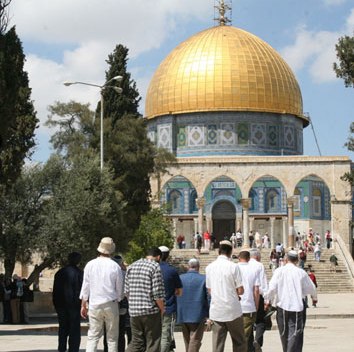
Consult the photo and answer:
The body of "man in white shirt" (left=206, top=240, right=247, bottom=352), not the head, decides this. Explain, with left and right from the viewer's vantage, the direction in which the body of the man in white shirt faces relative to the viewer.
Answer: facing away from the viewer

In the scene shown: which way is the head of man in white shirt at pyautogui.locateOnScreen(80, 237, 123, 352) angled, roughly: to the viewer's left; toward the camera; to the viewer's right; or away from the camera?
away from the camera

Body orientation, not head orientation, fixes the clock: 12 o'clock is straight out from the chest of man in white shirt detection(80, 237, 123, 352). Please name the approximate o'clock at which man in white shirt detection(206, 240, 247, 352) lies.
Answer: man in white shirt detection(206, 240, 247, 352) is roughly at 3 o'clock from man in white shirt detection(80, 237, 123, 352).

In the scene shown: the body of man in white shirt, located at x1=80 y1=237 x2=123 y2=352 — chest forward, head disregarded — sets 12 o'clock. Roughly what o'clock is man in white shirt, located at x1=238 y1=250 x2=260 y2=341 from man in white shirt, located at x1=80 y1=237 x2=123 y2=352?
man in white shirt, located at x1=238 y1=250 x2=260 y2=341 is roughly at 2 o'clock from man in white shirt, located at x1=80 y1=237 x2=123 y2=352.

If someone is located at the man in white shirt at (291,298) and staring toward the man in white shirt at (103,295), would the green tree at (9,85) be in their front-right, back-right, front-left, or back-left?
front-right

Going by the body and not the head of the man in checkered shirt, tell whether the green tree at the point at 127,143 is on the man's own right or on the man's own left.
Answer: on the man's own left

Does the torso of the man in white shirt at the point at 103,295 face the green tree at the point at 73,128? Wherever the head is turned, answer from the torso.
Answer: yes

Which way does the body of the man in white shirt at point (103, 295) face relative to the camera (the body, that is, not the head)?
away from the camera

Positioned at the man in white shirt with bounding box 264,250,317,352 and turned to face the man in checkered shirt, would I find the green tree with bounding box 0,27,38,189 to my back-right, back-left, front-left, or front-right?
front-right

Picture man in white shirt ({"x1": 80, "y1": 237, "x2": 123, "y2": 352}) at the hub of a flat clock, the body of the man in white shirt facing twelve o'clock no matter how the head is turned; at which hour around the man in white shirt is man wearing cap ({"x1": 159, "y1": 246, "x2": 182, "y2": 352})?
The man wearing cap is roughly at 2 o'clock from the man in white shirt.

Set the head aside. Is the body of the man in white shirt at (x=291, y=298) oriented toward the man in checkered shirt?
no

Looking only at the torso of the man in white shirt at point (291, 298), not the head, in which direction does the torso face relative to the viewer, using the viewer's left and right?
facing away from the viewer

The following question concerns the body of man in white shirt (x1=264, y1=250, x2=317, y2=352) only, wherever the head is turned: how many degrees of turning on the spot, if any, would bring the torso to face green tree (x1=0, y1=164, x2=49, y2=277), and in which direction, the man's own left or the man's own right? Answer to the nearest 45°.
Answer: approximately 45° to the man's own left

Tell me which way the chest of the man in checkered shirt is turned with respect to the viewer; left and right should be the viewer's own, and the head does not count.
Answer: facing away from the viewer and to the right of the viewer

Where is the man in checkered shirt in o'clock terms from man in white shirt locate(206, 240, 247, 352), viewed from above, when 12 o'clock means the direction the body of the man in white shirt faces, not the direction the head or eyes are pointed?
The man in checkered shirt is roughly at 8 o'clock from the man in white shirt.

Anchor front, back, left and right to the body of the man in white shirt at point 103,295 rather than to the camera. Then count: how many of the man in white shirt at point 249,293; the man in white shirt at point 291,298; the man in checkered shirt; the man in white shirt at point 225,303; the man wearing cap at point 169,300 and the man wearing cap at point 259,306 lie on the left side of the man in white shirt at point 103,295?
0

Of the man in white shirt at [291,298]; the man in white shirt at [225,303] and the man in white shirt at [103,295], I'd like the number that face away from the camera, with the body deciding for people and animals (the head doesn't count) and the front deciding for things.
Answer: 3

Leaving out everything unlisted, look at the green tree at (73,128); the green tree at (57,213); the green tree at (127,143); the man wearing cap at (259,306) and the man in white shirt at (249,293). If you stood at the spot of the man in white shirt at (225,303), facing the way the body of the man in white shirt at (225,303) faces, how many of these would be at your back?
0
